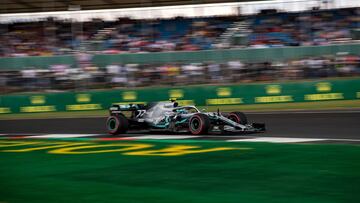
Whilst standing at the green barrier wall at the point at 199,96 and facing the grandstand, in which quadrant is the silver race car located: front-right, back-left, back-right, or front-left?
back-left

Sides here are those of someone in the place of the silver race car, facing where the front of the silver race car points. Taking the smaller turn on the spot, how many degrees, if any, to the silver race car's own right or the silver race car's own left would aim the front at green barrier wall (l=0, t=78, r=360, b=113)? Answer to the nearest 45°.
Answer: approximately 135° to the silver race car's own left

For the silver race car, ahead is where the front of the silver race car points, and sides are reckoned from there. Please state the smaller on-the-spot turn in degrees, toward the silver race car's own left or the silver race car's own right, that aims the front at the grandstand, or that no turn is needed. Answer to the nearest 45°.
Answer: approximately 135° to the silver race car's own left

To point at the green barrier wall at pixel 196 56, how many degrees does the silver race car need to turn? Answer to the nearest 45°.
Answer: approximately 135° to its left

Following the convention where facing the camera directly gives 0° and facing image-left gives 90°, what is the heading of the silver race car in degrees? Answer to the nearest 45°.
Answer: approximately 315°
